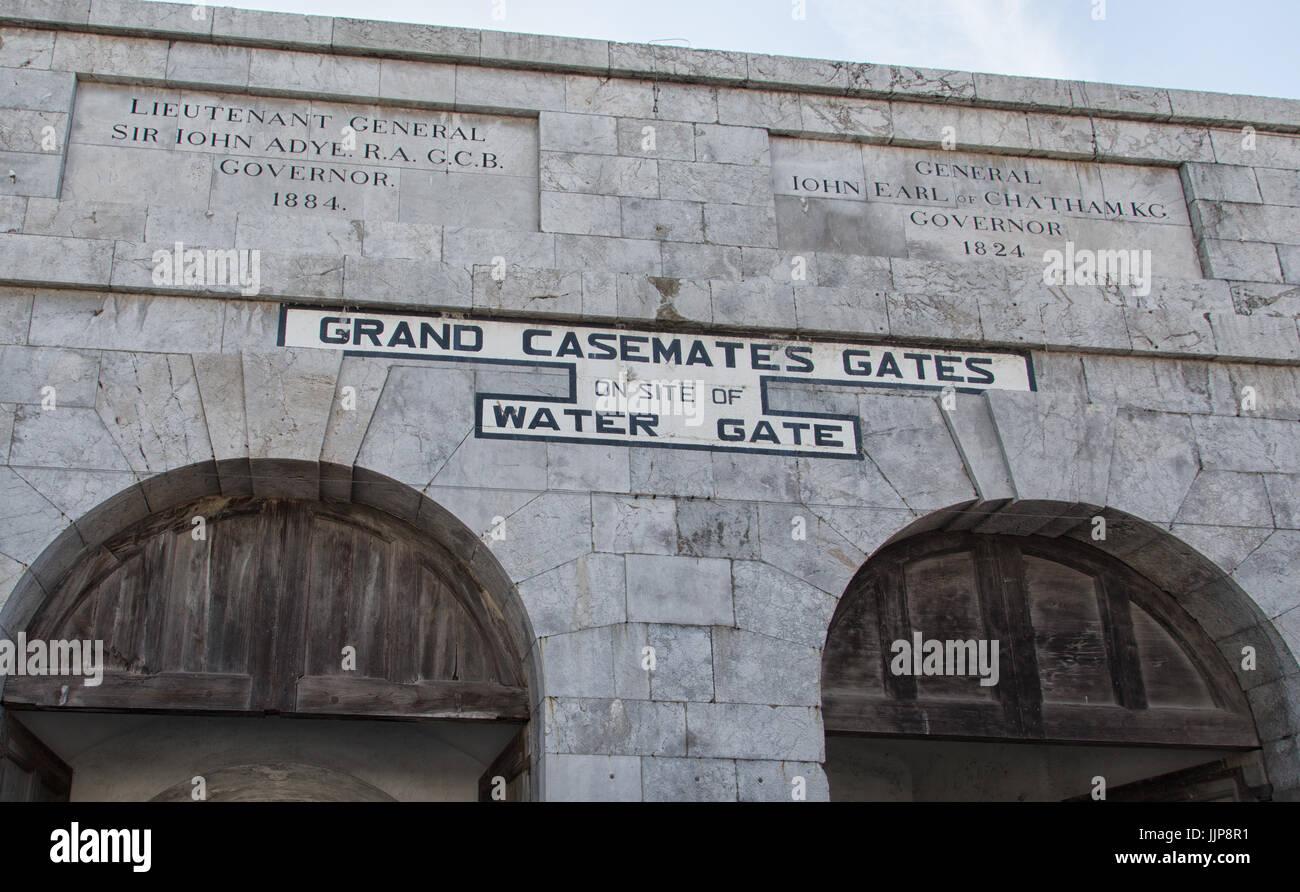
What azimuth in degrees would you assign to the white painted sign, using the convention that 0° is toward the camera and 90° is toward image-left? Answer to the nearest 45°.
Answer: approximately 0°
